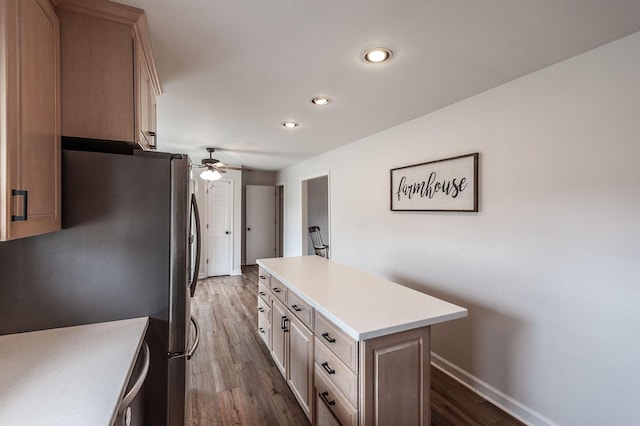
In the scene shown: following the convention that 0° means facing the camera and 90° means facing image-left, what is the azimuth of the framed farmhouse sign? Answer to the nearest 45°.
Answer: approximately 45°

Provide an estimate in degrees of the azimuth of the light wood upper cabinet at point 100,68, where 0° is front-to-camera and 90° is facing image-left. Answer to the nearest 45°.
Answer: approximately 270°

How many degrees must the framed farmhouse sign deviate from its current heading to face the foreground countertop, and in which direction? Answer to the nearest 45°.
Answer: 0° — it already faces it

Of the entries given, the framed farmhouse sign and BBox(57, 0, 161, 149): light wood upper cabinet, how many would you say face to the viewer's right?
1

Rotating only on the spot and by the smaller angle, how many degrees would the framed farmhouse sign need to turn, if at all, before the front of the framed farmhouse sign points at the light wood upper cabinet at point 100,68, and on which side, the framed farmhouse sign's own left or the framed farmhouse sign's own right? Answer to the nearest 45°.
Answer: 0° — it already faces it

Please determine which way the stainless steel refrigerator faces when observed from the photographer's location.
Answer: facing to the right of the viewer

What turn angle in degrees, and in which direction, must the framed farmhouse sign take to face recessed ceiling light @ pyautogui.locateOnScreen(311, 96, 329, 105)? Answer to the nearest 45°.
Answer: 0° — it already faces it
